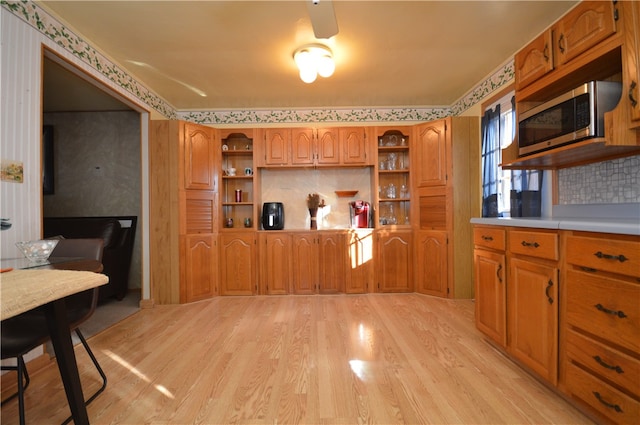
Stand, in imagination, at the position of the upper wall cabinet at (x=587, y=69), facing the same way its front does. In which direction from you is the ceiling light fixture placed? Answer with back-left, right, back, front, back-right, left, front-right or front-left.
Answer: front-right

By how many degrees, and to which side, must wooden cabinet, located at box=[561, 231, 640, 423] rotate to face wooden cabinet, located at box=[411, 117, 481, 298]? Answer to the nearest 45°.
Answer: approximately 90° to its right

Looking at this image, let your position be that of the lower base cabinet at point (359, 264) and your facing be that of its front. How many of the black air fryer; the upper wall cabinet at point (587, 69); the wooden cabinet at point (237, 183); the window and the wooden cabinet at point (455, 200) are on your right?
2

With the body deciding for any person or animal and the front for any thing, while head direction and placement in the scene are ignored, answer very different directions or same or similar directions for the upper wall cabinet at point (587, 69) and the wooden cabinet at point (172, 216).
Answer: very different directions

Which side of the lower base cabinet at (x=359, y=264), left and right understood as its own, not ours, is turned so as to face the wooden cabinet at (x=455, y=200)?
left

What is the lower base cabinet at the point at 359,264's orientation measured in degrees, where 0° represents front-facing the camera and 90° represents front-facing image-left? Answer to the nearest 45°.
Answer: approximately 0°

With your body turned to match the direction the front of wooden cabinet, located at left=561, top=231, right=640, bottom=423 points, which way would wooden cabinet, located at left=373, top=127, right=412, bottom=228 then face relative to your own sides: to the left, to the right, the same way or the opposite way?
to the left

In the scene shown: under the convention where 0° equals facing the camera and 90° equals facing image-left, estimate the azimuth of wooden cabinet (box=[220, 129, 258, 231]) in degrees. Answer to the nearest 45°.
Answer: approximately 0°

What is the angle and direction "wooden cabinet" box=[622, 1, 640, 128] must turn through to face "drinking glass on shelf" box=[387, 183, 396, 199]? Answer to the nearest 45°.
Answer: approximately 90° to its right

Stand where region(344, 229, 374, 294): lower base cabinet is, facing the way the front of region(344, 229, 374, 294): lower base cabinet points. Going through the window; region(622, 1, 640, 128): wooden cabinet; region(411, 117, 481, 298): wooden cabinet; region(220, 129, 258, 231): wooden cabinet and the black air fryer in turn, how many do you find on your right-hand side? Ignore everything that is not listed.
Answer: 2

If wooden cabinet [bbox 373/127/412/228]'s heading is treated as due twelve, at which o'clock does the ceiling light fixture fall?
The ceiling light fixture is roughly at 1 o'clock from the wooden cabinet.

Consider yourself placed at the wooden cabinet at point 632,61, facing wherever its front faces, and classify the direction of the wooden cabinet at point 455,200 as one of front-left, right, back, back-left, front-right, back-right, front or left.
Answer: right

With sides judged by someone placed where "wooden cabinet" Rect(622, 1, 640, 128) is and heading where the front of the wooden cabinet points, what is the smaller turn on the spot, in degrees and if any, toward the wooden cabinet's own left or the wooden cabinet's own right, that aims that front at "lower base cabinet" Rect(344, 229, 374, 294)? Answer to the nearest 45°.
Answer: approximately 45° to the wooden cabinet's own right
